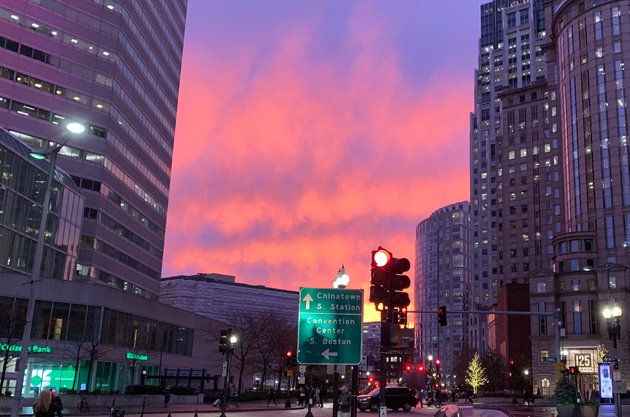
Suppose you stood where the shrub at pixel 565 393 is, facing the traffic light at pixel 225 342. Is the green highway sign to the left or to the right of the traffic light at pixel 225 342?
left

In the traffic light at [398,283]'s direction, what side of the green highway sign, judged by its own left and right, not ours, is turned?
left

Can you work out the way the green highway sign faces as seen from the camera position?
facing the viewer

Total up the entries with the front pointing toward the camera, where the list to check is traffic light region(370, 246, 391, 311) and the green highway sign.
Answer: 2

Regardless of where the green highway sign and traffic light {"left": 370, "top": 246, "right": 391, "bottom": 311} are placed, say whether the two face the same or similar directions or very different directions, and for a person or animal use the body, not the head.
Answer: same or similar directions

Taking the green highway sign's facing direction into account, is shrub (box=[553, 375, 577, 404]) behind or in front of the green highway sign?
behind

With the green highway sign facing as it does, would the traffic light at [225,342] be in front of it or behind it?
behind

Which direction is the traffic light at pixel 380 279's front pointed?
toward the camera
